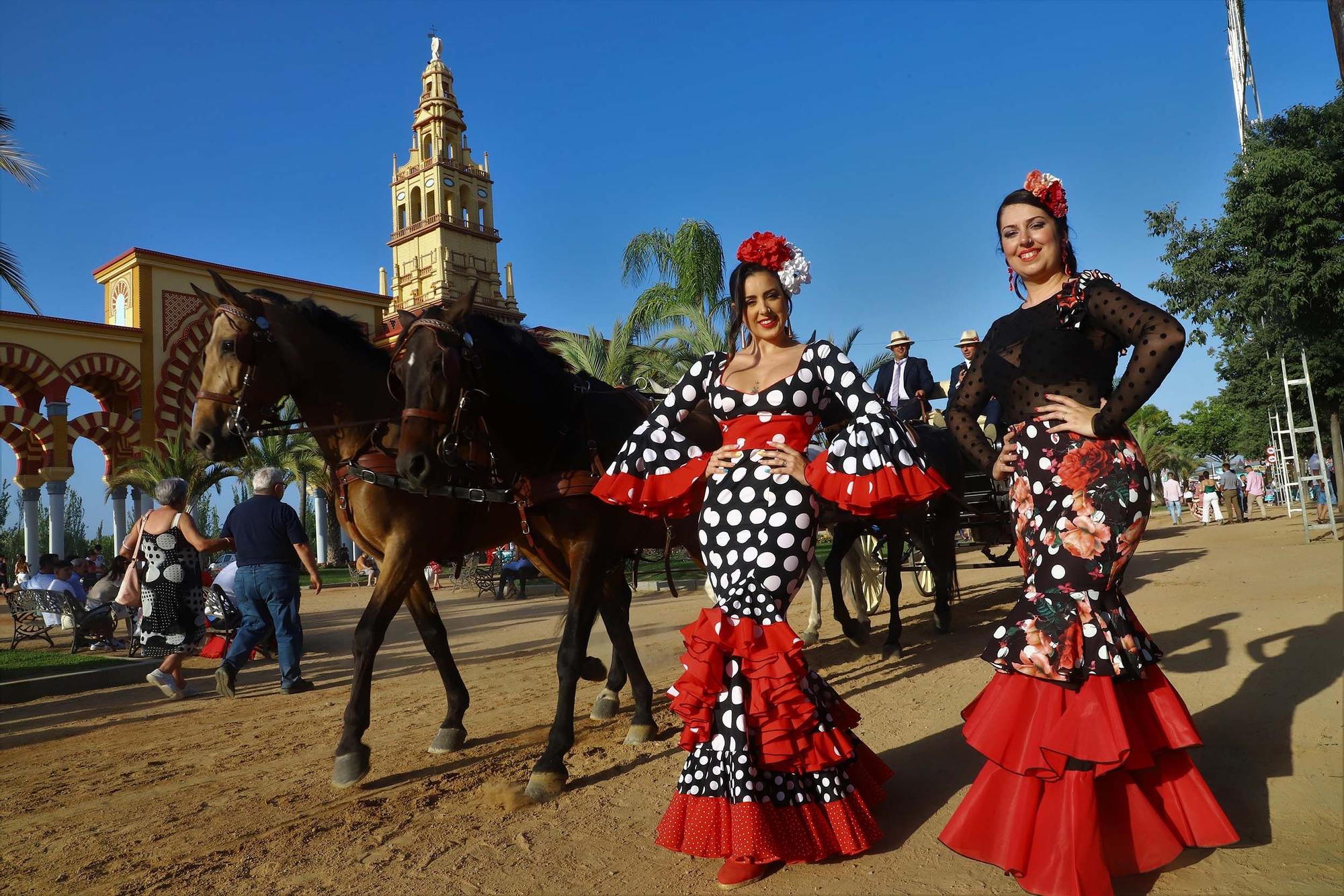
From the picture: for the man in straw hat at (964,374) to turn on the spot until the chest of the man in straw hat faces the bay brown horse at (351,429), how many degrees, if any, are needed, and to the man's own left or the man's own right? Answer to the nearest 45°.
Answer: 0° — they already face it

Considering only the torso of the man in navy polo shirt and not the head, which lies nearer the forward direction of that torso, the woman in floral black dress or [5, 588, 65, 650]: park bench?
the park bench

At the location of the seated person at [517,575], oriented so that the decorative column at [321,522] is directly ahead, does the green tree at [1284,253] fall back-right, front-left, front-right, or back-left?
back-right

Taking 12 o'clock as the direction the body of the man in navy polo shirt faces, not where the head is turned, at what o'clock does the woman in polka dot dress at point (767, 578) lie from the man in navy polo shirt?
The woman in polka dot dress is roughly at 4 o'clock from the man in navy polo shirt.

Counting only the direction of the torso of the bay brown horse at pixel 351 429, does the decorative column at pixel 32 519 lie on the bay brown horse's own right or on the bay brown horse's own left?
on the bay brown horse's own right

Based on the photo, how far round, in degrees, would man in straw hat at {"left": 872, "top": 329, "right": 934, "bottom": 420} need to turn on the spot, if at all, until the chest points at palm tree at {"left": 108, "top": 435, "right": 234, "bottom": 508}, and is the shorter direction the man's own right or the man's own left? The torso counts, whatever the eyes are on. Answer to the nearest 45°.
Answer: approximately 90° to the man's own right

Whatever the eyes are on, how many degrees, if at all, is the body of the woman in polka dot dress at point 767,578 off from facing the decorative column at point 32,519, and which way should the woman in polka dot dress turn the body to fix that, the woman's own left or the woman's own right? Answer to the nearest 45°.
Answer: approximately 135° to the woman's own right

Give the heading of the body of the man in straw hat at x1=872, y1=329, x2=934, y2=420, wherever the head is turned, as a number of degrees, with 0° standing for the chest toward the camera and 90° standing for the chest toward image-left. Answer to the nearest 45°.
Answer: approximately 45°

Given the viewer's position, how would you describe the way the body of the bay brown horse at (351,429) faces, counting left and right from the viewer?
facing the viewer and to the left of the viewer

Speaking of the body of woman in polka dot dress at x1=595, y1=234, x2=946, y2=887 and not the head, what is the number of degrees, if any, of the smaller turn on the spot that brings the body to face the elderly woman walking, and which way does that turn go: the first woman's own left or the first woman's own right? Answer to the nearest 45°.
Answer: approximately 135° to the first woman's own right

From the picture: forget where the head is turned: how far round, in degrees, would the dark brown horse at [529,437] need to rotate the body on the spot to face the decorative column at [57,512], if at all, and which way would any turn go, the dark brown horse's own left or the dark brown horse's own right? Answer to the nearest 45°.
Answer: approximately 90° to the dark brown horse's own right

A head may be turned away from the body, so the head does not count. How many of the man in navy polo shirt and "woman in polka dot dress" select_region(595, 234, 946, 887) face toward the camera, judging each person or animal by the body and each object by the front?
1

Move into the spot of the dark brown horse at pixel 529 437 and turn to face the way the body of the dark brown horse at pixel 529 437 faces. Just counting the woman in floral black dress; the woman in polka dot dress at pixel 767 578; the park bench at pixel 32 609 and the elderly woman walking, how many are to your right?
2

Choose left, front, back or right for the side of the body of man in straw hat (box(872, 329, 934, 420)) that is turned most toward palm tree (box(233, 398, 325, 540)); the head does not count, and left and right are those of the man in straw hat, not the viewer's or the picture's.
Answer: right

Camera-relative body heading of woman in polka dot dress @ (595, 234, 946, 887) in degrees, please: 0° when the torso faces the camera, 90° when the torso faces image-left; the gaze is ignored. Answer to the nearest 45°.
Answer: approximately 0°

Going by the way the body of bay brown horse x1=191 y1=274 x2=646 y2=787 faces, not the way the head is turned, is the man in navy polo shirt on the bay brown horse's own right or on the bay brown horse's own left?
on the bay brown horse's own right
